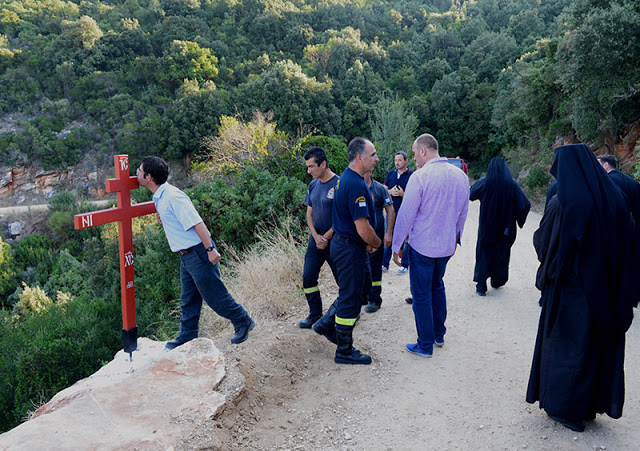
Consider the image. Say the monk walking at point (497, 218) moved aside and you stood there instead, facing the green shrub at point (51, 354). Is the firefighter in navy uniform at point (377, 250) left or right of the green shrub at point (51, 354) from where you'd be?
left

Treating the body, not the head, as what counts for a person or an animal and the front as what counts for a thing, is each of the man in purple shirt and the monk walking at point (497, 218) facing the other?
no

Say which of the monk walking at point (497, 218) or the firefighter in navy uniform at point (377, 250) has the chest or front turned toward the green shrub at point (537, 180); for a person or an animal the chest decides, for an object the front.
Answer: the monk walking

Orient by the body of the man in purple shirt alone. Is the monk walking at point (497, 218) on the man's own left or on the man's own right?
on the man's own right

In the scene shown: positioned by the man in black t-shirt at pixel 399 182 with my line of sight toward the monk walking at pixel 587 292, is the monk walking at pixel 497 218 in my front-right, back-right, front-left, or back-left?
front-left

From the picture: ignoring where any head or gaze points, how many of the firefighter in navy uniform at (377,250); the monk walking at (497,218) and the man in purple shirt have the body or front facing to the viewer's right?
0

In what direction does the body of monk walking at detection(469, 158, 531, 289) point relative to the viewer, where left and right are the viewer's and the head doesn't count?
facing away from the viewer

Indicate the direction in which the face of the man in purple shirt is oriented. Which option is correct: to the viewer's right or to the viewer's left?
to the viewer's left

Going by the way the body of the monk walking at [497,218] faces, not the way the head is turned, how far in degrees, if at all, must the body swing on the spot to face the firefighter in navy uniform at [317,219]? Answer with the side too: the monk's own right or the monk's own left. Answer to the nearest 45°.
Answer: approximately 135° to the monk's own left

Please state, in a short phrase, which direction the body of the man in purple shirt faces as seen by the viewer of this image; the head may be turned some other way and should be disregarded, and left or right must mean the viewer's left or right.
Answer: facing away from the viewer and to the left of the viewer
